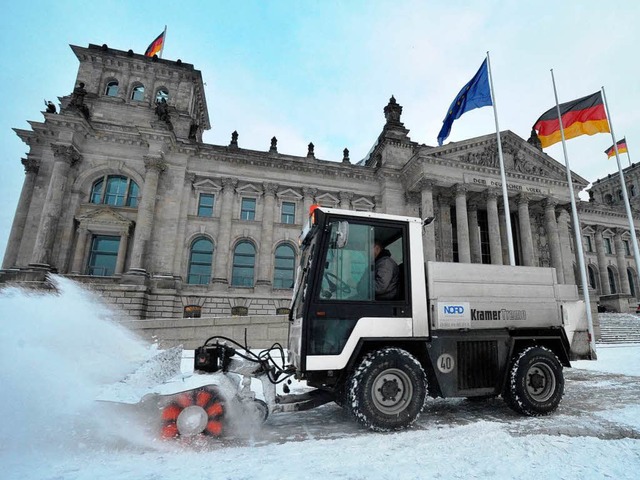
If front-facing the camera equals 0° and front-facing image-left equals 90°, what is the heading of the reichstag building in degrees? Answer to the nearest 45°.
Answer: approximately 315°

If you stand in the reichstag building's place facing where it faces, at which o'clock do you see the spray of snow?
The spray of snow is roughly at 1 o'clock from the reichstag building.

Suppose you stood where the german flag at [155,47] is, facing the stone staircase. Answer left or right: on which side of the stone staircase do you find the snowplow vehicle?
right
